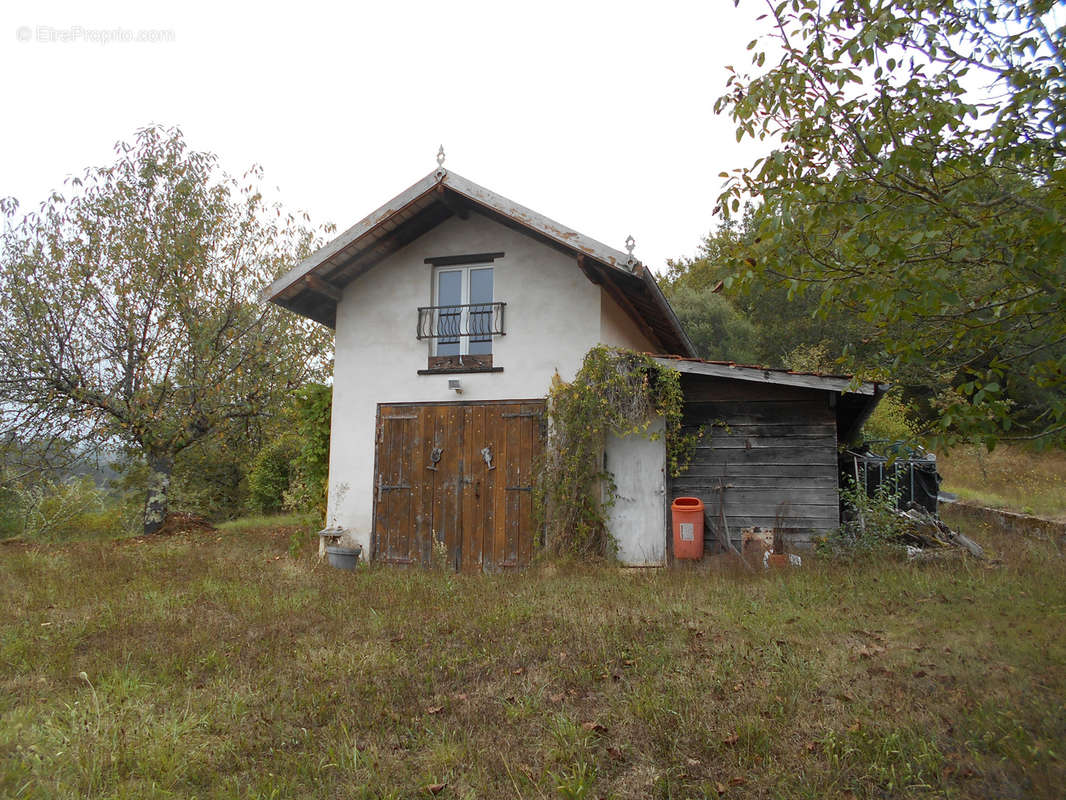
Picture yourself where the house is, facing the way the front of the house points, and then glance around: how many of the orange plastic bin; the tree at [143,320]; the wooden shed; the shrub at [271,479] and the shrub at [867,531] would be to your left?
3

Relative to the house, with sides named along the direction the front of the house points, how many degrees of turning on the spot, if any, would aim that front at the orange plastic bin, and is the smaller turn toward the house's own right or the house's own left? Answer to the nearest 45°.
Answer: approximately 90° to the house's own left

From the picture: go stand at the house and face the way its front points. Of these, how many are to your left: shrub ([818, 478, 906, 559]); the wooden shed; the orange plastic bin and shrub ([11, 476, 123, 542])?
3

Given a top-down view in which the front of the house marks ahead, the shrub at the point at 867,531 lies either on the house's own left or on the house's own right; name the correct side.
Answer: on the house's own left

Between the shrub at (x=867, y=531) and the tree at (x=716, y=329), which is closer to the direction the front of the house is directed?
the shrub

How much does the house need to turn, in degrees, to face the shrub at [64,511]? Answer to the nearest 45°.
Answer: approximately 135° to its right

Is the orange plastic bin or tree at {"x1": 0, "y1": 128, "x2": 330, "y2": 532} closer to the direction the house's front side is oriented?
the orange plastic bin

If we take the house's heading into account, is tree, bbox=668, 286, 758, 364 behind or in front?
behind

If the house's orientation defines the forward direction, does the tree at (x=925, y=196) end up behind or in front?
in front

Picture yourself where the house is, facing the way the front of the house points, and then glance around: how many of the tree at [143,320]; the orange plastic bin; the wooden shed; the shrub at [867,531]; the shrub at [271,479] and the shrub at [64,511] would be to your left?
3

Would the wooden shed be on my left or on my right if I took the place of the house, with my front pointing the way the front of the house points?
on my left

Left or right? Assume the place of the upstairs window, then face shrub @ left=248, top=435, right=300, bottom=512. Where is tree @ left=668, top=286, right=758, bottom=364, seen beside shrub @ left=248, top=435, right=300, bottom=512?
right

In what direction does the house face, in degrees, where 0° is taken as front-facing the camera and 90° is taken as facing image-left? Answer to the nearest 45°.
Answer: approximately 0°

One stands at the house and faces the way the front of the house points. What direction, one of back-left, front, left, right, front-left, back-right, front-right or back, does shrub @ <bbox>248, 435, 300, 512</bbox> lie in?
back-right
